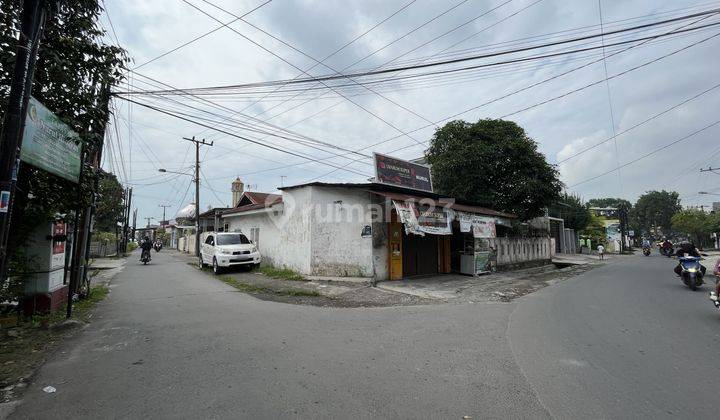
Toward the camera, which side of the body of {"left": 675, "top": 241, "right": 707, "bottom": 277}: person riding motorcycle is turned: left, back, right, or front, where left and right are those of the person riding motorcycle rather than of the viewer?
front

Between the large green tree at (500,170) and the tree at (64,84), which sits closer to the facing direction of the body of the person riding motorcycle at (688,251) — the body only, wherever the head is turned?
the tree

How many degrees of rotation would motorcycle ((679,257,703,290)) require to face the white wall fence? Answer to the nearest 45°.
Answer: approximately 135° to its right

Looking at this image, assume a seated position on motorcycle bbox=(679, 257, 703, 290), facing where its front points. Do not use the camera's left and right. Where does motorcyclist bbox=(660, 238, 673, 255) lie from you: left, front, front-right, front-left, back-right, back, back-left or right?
back

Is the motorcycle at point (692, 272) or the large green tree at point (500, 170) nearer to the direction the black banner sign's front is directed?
the motorcycle

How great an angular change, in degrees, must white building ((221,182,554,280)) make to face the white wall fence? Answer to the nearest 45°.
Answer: approximately 90° to its left

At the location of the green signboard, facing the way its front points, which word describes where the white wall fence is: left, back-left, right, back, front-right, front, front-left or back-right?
front-left

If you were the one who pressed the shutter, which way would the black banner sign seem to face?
facing the viewer and to the right of the viewer

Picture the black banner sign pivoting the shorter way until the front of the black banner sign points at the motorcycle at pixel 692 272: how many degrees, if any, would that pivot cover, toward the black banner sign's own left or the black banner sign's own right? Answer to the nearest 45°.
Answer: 0° — it already faces it

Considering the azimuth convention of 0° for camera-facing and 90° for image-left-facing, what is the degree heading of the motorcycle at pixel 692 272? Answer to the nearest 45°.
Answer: approximately 0°

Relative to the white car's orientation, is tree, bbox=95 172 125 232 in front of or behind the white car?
behind
